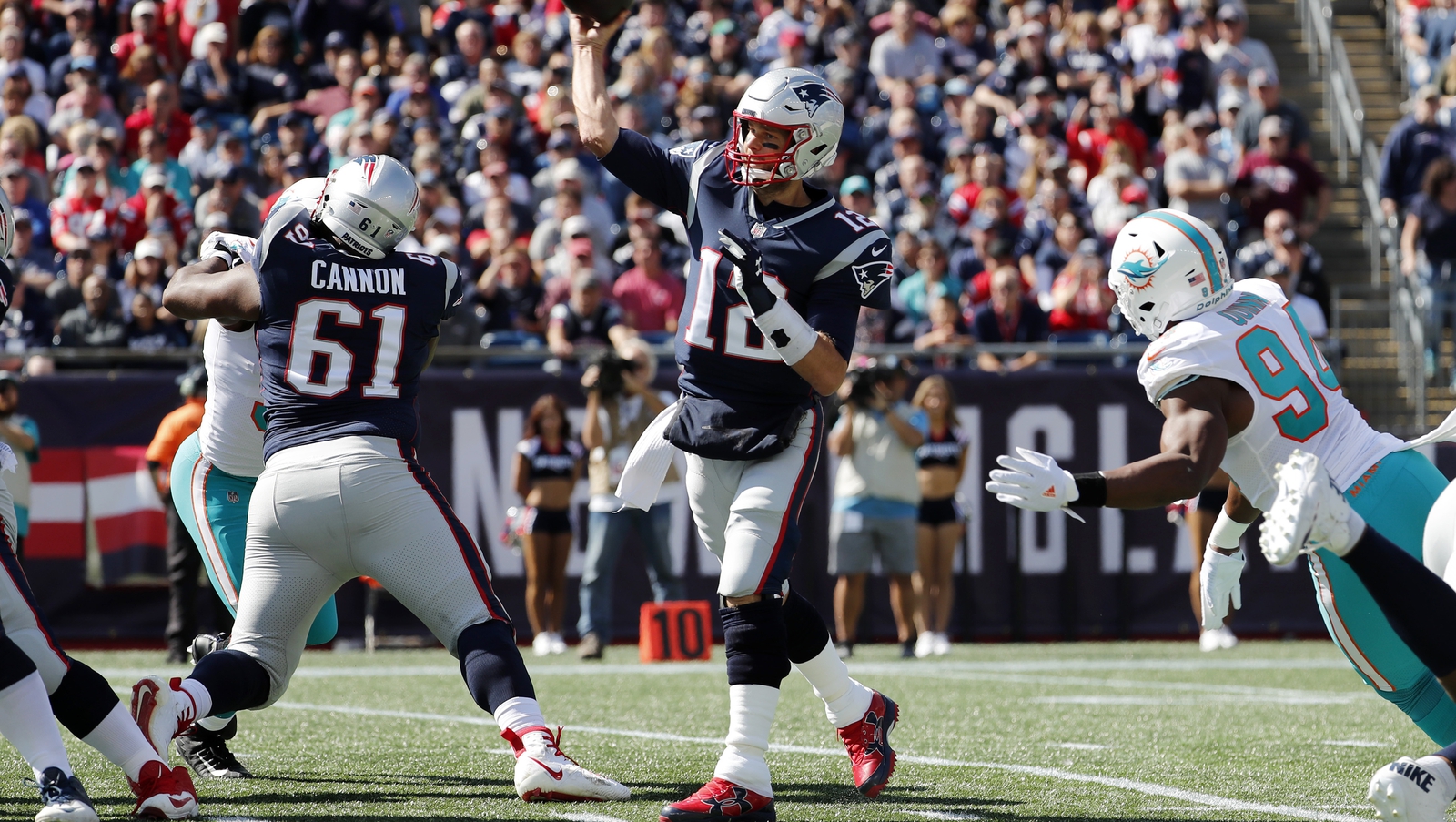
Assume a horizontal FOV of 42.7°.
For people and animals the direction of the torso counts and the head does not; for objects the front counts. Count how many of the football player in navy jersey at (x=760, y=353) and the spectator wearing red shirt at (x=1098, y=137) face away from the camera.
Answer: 0

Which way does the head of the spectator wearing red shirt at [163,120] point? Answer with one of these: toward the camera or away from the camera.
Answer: toward the camera

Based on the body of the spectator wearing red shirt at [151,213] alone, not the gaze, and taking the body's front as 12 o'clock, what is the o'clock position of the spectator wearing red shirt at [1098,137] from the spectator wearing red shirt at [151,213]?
the spectator wearing red shirt at [1098,137] is roughly at 9 o'clock from the spectator wearing red shirt at [151,213].

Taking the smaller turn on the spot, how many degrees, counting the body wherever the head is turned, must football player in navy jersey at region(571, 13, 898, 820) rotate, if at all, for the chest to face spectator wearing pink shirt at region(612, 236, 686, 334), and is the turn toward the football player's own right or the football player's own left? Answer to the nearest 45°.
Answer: approximately 135° to the football player's own right

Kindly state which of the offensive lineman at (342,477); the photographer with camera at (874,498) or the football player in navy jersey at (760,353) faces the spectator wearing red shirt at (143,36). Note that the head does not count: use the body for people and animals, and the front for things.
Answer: the offensive lineman

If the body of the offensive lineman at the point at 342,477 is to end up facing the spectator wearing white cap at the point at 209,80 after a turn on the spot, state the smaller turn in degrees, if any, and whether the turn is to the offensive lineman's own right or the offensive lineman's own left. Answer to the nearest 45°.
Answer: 0° — they already face them

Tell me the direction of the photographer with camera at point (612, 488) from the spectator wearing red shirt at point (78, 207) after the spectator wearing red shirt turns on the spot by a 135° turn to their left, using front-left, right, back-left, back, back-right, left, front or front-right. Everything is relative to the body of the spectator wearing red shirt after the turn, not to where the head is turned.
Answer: right

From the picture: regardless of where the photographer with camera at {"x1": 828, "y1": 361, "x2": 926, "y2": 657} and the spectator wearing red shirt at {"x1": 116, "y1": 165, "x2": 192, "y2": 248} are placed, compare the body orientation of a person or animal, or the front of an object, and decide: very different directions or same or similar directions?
same or similar directions

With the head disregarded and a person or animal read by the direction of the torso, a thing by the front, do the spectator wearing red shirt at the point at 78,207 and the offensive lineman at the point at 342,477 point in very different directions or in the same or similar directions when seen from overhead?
very different directions

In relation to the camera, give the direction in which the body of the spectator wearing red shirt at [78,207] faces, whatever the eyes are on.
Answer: toward the camera

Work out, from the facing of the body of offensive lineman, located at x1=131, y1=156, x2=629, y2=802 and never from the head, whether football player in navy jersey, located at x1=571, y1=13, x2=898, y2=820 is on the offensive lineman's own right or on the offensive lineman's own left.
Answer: on the offensive lineman's own right

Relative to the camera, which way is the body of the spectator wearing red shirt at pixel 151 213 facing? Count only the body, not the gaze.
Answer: toward the camera
